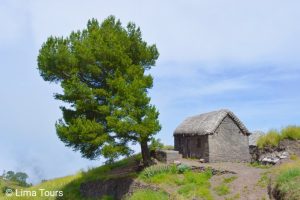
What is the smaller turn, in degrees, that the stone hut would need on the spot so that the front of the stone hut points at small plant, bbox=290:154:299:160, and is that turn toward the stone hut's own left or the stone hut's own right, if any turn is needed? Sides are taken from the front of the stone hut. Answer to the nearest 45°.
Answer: approximately 90° to the stone hut's own left

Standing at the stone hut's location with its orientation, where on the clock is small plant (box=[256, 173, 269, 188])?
The small plant is roughly at 10 o'clock from the stone hut.

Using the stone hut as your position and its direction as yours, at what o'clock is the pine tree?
The pine tree is roughly at 12 o'clock from the stone hut.

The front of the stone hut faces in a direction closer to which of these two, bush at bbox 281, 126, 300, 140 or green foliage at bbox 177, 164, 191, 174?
the green foliage

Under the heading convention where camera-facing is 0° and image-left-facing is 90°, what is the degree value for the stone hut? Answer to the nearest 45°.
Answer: approximately 45°

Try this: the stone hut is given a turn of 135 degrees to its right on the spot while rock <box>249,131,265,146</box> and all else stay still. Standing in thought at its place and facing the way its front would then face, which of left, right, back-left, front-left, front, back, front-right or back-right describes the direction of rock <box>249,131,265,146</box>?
front-right

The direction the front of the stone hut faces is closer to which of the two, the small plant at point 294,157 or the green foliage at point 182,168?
the green foliage

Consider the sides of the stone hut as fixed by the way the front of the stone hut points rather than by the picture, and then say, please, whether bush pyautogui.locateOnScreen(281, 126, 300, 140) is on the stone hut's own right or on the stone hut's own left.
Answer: on the stone hut's own left
